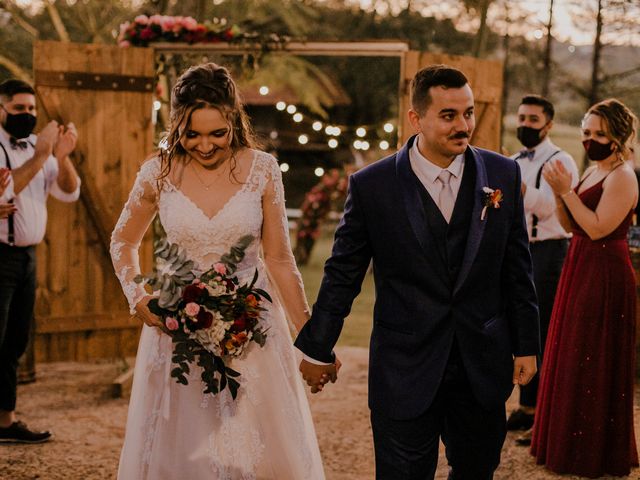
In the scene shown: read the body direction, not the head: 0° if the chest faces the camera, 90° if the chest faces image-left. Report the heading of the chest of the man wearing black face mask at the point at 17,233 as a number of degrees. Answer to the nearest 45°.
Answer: approximately 315°

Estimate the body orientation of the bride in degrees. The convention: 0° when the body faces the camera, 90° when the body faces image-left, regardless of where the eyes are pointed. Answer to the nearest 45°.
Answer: approximately 0°

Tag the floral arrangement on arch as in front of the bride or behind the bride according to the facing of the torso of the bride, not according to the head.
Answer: behind

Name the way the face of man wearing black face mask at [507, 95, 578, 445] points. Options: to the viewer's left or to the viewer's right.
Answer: to the viewer's left

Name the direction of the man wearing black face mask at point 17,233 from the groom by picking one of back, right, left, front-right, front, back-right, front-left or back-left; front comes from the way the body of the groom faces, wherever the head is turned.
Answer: back-right

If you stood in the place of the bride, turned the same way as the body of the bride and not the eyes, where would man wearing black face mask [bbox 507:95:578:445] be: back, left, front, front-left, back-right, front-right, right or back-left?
back-left

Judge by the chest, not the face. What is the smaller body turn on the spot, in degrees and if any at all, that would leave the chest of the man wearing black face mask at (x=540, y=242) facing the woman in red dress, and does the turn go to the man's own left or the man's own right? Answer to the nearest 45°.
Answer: approximately 90° to the man's own left

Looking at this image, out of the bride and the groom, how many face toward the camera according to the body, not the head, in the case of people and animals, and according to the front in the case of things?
2

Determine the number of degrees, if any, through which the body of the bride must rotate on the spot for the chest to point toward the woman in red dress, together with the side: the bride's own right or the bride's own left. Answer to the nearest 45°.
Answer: approximately 135° to the bride's own left

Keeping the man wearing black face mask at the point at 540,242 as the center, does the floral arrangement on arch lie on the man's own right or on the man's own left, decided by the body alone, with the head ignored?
on the man's own right

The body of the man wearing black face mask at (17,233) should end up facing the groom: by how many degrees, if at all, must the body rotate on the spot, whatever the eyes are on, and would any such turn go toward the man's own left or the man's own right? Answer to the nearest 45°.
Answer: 0° — they already face them
